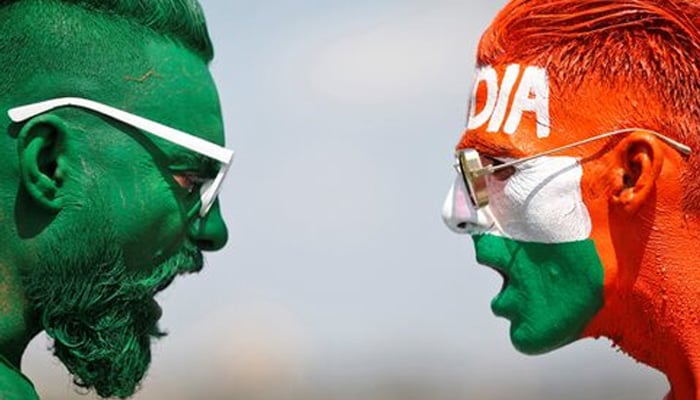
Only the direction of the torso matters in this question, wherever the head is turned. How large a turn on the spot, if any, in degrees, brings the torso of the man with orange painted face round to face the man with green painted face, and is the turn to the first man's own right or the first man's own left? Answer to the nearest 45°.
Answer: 0° — they already face them

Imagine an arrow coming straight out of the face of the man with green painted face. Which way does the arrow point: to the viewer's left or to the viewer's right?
to the viewer's right

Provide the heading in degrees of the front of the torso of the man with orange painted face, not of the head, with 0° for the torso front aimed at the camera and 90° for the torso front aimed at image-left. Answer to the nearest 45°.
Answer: approximately 90°

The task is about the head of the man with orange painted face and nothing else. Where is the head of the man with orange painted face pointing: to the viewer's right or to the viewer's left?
to the viewer's left

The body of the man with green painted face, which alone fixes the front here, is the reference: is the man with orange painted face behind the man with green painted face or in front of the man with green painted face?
in front

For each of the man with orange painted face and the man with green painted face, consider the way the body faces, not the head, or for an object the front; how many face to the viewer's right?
1

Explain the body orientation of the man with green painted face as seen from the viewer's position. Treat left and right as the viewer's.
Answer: facing to the right of the viewer
